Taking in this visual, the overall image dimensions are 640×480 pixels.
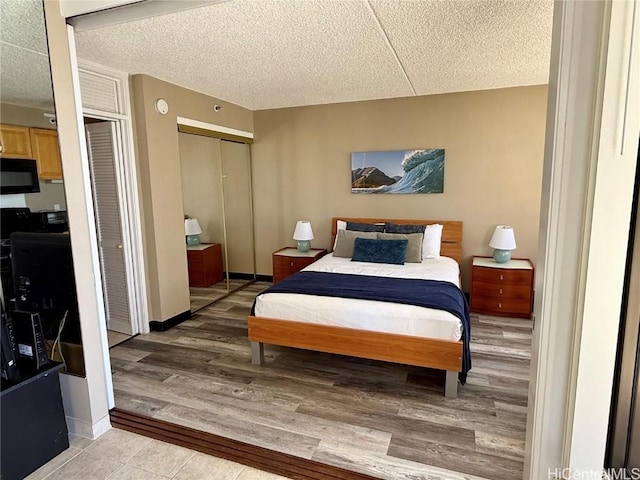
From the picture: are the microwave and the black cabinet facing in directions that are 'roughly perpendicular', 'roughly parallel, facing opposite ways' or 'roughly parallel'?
roughly parallel

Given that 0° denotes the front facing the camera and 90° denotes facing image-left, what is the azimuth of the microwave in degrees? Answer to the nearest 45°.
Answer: approximately 315°

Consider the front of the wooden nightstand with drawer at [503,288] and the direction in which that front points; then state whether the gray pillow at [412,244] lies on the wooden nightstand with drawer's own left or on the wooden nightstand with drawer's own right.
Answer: on the wooden nightstand with drawer's own right

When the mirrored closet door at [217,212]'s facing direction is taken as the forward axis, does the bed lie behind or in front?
in front

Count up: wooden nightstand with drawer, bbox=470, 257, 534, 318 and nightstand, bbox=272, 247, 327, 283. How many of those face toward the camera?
2

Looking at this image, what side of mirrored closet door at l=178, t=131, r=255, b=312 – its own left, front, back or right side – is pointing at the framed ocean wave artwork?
front

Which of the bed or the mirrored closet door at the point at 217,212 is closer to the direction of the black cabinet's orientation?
the bed

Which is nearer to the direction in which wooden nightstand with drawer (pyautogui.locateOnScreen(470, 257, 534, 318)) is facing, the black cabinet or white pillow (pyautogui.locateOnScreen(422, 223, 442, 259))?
the black cabinet

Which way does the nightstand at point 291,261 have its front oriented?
toward the camera

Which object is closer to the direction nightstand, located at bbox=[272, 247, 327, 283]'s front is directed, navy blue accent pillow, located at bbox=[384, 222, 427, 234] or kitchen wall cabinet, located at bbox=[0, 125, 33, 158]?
the kitchen wall cabinet

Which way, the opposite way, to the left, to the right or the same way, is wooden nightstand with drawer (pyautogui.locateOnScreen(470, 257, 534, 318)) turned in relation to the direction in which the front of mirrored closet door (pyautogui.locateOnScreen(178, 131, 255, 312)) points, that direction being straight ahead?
to the right

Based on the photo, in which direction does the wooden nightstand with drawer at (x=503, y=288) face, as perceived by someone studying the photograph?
facing the viewer

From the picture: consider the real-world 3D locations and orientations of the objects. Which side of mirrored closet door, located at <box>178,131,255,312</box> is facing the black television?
right

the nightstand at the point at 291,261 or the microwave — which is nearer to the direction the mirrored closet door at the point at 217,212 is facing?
the nightstand

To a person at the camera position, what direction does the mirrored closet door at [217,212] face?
facing the viewer and to the right of the viewer
